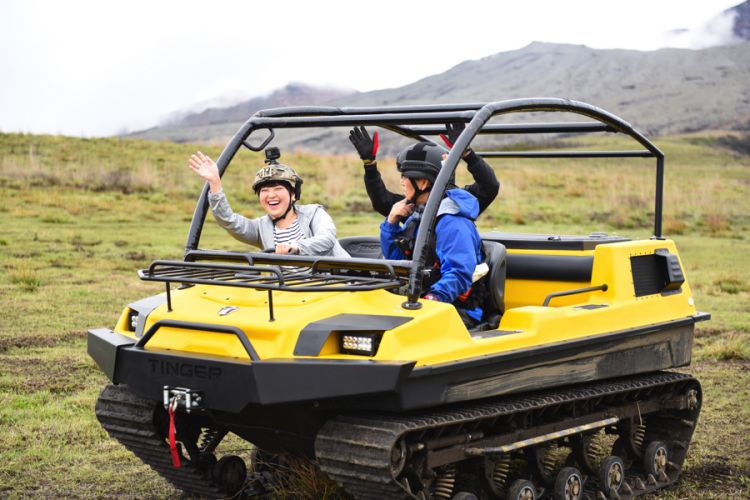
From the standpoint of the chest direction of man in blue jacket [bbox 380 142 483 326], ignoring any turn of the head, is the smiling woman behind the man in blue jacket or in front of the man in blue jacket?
in front

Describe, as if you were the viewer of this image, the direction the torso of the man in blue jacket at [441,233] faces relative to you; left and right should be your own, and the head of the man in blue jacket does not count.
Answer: facing to the left of the viewer

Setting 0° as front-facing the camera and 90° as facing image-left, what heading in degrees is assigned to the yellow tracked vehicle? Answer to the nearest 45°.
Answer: approximately 45°
